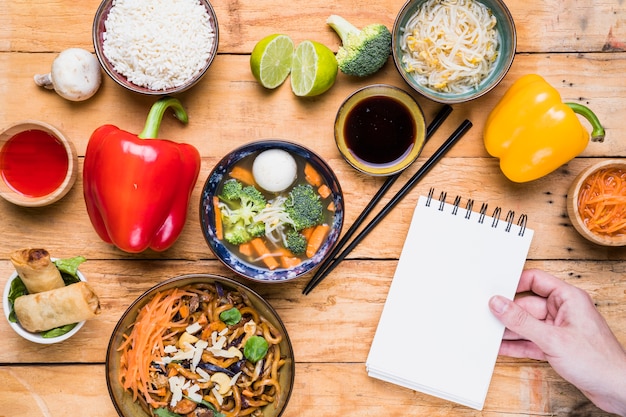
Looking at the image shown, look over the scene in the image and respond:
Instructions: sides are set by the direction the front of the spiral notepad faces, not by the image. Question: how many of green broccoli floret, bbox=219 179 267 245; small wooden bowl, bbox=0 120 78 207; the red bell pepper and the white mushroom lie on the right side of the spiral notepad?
4

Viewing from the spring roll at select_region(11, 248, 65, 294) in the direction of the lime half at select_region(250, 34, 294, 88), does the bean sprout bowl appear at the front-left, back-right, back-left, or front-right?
front-right

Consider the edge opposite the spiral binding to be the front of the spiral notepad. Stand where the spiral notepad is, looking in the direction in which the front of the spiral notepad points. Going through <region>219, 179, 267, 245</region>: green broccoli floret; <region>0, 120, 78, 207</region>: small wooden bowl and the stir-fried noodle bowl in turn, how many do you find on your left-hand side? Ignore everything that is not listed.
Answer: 0

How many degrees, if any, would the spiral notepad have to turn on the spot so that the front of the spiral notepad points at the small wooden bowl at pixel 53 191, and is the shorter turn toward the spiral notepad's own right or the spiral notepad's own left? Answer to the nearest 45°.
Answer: approximately 90° to the spiral notepad's own right

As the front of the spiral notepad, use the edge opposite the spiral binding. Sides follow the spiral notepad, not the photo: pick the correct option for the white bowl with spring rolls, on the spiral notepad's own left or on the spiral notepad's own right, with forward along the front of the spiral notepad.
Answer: on the spiral notepad's own right

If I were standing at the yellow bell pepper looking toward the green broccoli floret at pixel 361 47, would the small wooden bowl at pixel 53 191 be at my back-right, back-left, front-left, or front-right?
front-left

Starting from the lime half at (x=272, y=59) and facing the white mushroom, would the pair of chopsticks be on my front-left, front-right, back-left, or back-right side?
back-left

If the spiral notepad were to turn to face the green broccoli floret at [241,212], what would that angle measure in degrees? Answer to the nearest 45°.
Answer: approximately 90° to its right

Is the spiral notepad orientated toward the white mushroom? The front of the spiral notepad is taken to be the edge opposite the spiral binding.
no

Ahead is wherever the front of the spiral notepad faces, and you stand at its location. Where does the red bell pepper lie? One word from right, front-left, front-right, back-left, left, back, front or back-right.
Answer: right

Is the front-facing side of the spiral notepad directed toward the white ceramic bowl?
no

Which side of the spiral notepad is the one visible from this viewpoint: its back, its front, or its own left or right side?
front
